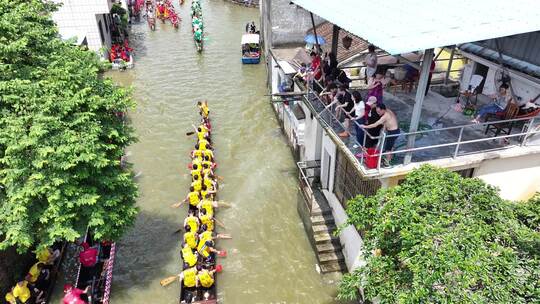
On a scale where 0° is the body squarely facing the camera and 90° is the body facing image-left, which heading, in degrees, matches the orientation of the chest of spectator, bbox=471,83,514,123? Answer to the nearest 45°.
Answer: approximately 45°

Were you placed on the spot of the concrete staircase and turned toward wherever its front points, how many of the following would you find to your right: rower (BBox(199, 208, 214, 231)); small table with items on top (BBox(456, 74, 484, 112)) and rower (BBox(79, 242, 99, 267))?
2

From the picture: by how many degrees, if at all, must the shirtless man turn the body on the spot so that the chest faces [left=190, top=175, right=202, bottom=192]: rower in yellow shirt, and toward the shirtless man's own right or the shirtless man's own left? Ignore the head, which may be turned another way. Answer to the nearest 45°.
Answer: approximately 45° to the shirtless man's own right

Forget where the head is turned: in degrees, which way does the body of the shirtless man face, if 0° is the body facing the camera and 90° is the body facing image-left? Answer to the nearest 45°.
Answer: approximately 90°

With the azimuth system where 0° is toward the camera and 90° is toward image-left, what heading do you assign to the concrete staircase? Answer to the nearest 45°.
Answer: approximately 0°

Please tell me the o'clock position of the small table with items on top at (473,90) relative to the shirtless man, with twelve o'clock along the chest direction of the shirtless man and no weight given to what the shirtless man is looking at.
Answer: The small table with items on top is roughly at 4 o'clock from the shirtless man.
